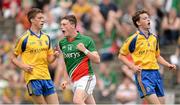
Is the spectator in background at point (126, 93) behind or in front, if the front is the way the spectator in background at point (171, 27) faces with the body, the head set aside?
in front

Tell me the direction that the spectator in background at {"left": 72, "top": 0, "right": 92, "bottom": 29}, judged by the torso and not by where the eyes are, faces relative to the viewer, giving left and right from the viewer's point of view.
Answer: facing the viewer

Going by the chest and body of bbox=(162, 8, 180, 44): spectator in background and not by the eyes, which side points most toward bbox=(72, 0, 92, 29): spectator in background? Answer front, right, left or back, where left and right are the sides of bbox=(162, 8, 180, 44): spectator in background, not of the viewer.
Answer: right

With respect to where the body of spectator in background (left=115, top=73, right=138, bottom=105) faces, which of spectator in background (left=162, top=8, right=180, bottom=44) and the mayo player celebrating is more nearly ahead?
the mayo player celebrating

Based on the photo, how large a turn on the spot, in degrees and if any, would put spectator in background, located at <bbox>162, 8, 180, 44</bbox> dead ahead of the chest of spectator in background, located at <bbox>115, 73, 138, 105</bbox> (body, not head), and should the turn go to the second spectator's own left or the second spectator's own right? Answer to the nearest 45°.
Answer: approximately 135° to the second spectator's own left

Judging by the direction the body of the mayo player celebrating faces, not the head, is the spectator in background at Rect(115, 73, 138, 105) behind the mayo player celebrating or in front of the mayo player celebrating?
behind

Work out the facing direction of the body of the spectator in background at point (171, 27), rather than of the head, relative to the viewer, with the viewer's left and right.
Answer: facing the viewer

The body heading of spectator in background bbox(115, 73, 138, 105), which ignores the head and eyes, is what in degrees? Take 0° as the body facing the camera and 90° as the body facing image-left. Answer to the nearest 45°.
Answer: approximately 0°

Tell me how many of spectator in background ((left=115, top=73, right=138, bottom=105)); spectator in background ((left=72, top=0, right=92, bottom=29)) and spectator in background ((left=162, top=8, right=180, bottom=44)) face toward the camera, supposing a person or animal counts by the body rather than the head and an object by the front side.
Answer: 3

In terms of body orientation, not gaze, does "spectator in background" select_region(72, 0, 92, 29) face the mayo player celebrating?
yes

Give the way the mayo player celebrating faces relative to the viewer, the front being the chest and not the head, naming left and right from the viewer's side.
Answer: facing the viewer and to the left of the viewer
